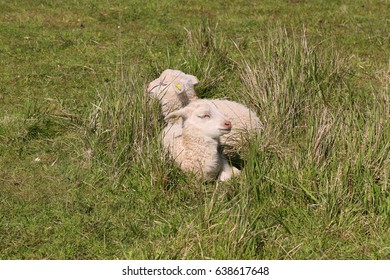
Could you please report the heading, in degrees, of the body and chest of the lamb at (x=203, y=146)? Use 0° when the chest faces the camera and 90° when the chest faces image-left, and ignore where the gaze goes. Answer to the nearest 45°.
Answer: approximately 315°

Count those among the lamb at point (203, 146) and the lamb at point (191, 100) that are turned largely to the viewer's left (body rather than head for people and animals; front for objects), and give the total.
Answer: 1

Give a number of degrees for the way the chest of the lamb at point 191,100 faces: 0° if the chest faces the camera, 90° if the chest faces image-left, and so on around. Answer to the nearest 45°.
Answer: approximately 90°

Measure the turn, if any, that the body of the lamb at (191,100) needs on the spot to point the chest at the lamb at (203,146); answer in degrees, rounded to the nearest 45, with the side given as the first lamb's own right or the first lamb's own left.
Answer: approximately 90° to the first lamb's own left

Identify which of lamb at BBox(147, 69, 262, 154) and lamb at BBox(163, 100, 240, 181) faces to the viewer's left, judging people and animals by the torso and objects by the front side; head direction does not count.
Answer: lamb at BBox(147, 69, 262, 154)

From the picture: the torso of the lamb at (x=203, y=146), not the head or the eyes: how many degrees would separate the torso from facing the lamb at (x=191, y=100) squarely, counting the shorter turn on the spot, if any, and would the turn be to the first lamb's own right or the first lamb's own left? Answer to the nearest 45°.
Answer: approximately 135° to the first lamb's own left
